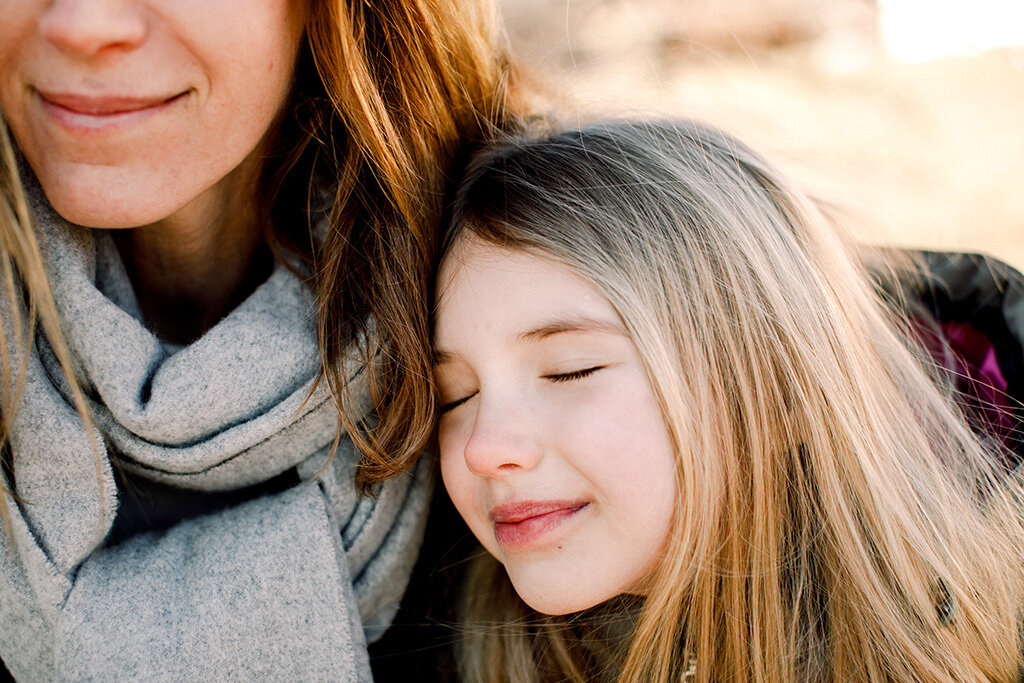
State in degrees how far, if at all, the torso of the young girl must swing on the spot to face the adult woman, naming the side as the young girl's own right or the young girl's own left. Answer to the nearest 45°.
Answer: approximately 45° to the young girl's own right

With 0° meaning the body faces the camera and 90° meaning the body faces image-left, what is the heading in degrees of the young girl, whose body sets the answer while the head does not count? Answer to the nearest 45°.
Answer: approximately 45°
